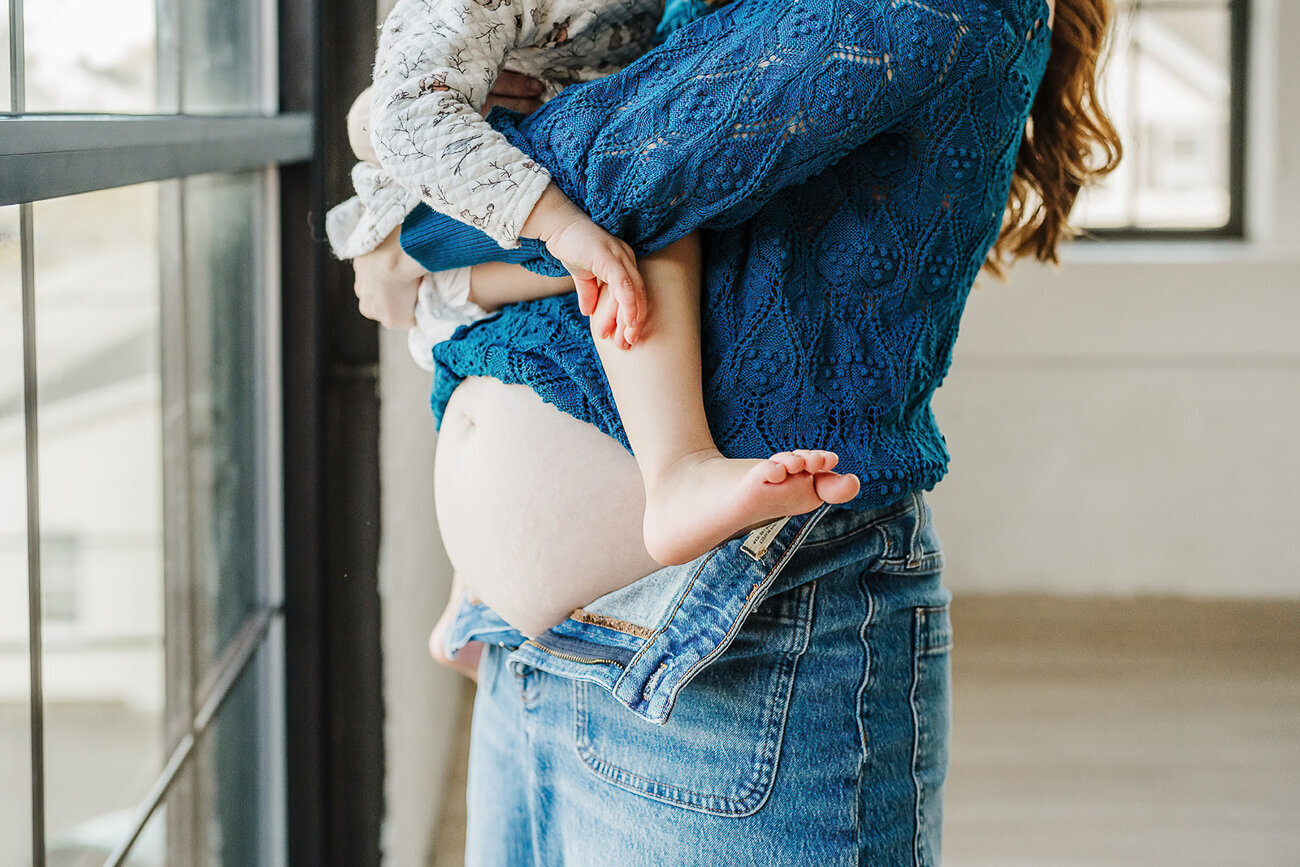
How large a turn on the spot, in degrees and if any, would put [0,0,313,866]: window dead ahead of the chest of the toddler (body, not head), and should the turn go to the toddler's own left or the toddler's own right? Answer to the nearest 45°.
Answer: approximately 135° to the toddler's own left

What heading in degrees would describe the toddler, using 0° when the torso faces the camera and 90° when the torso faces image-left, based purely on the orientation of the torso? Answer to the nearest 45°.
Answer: approximately 270°

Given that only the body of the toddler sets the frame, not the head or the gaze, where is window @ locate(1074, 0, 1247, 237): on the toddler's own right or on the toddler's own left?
on the toddler's own left
